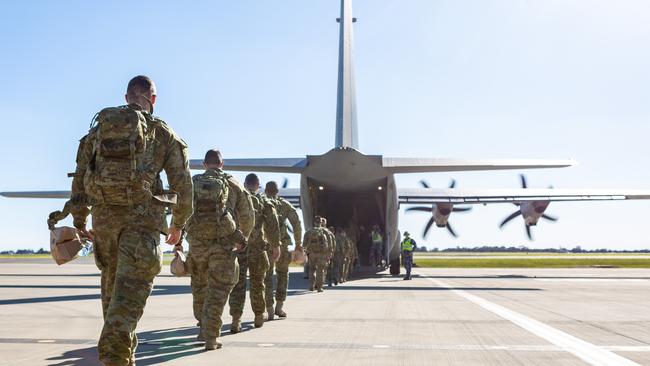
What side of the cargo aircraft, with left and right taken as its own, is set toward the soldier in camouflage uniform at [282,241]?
back

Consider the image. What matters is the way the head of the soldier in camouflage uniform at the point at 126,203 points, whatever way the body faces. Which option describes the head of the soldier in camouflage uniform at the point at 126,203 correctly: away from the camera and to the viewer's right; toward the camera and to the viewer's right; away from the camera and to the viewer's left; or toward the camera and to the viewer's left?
away from the camera and to the viewer's right

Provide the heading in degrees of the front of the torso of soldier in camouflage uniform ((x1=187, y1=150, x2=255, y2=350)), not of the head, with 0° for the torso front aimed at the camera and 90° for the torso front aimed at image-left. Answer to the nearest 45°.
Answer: approximately 180°

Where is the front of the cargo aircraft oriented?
away from the camera

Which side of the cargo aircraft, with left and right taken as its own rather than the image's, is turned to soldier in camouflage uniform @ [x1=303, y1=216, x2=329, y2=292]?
back

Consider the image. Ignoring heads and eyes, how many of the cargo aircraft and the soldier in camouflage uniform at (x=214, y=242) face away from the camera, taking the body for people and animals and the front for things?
2

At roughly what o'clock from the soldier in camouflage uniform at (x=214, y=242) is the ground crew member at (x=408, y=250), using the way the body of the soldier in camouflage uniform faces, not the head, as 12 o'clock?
The ground crew member is roughly at 1 o'clock from the soldier in camouflage uniform.

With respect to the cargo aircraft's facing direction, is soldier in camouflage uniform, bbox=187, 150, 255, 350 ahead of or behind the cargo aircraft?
behind

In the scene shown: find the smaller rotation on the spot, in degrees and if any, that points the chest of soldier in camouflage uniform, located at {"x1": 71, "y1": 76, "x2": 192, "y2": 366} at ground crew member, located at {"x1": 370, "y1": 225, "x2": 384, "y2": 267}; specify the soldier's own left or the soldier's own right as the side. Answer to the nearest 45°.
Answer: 0° — they already face them

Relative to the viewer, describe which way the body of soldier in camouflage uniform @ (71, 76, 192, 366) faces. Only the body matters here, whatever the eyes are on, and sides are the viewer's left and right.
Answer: facing away from the viewer and to the right of the viewer

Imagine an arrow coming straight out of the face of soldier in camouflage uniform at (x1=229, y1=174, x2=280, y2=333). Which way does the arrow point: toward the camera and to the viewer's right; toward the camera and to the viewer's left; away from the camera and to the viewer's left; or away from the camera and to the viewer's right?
away from the camera and to the viewer's right
